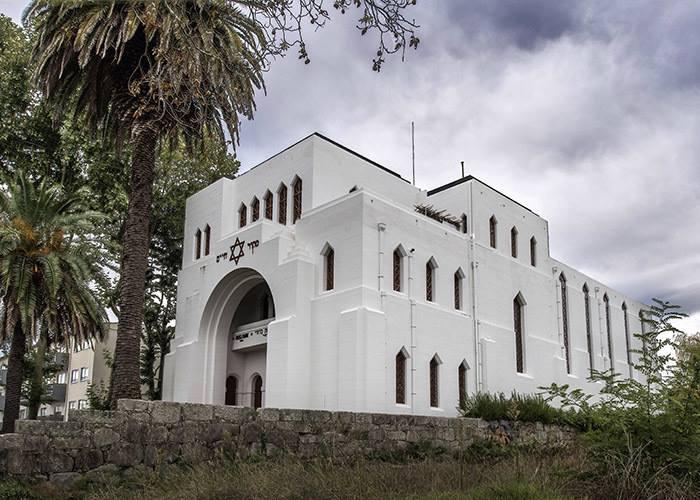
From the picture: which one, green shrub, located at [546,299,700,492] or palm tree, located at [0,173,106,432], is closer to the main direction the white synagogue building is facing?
the palm tree

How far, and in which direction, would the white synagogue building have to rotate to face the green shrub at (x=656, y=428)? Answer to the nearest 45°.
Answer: approximately 45° to its left

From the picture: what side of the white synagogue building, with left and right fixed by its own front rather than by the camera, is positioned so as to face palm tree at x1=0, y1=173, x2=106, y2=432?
front

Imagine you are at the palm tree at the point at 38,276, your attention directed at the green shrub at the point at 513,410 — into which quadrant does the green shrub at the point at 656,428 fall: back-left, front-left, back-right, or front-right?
front-right

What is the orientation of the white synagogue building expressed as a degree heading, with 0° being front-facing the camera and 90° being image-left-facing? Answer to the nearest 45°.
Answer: approximately 45°

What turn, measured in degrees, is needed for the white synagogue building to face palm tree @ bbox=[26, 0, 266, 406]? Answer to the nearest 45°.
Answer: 0° — it already faces it

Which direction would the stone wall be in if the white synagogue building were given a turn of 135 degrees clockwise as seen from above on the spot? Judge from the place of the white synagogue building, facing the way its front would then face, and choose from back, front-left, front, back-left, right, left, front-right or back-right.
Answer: back
